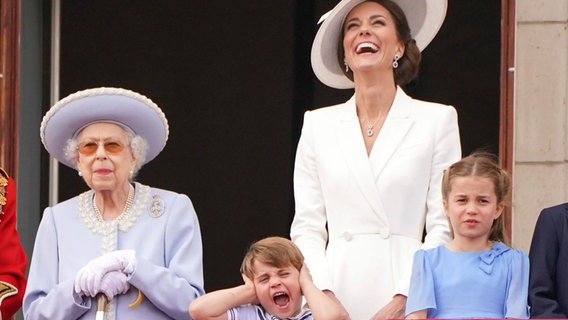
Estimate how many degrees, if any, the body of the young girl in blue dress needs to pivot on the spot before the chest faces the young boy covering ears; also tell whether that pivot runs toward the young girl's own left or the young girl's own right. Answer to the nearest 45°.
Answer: approximately 90° to the young girl's own right

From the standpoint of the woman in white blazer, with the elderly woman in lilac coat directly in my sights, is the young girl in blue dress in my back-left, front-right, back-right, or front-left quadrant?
back-left

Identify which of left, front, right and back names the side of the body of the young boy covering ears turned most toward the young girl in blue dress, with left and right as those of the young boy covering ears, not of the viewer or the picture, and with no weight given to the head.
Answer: left

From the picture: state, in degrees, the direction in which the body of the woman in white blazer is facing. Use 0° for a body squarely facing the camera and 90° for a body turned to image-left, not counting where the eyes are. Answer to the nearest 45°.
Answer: approximately 0°

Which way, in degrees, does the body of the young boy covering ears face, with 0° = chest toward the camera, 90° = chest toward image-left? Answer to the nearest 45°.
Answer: approximately 0°

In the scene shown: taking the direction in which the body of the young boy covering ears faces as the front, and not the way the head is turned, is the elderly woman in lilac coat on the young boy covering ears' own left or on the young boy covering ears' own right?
on the young boy covering ears' own right
